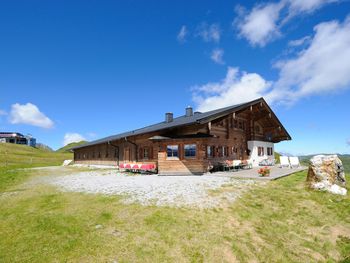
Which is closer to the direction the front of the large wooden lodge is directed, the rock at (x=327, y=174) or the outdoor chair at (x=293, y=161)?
the rock
